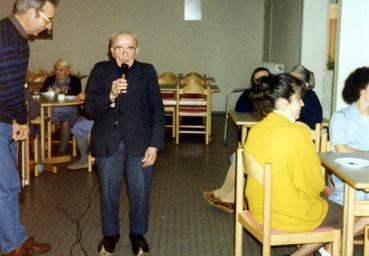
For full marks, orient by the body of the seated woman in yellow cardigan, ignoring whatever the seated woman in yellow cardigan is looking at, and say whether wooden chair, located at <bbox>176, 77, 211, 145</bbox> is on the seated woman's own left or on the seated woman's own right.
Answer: on the seated woman's own left

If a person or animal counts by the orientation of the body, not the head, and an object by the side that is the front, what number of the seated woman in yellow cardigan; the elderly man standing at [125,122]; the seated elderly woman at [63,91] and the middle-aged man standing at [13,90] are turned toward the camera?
2

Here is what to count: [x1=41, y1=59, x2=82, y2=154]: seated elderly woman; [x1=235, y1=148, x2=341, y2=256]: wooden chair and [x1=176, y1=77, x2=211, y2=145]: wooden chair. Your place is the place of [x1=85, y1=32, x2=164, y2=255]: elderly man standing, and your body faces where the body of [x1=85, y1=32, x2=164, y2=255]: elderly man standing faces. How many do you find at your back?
2

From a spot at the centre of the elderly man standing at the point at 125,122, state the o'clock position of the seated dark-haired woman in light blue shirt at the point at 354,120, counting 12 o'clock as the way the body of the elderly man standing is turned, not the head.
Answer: The seated dark-haired woman in light blue shirt is roughly at 9 o'clock from the elderly man standing.

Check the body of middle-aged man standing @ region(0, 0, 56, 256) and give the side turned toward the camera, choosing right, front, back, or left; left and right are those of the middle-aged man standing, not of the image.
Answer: right

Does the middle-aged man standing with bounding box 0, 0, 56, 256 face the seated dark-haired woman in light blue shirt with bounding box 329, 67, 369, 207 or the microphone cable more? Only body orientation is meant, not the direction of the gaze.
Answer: the seated dark-haired woman in light blue shirt

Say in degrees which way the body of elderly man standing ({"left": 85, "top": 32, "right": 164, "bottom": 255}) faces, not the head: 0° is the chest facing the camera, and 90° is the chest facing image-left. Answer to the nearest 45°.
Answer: approximately 0°

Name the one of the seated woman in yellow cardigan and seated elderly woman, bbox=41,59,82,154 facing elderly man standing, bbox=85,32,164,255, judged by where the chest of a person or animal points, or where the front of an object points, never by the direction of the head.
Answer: the seated elderly woman

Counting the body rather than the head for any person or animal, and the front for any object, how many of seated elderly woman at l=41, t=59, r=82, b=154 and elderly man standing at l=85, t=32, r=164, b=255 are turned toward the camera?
2

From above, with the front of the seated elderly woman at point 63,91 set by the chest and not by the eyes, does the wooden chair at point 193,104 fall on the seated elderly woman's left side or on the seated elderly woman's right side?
on the seated elderly woman's left side
